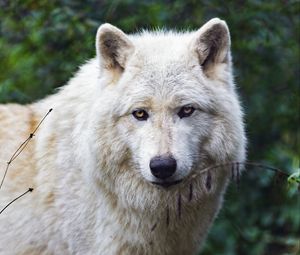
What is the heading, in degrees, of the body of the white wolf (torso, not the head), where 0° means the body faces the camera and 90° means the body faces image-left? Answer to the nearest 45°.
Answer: approximately 315°
